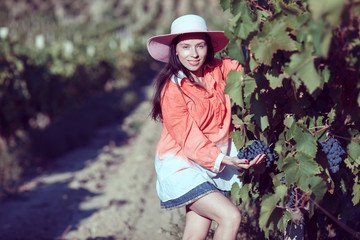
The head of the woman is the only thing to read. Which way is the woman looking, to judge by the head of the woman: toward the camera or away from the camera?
toward the camera

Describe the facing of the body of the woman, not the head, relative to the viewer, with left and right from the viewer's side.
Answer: facing the viewer and to the right of the viewer

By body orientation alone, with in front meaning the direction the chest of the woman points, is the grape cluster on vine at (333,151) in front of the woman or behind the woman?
in front
